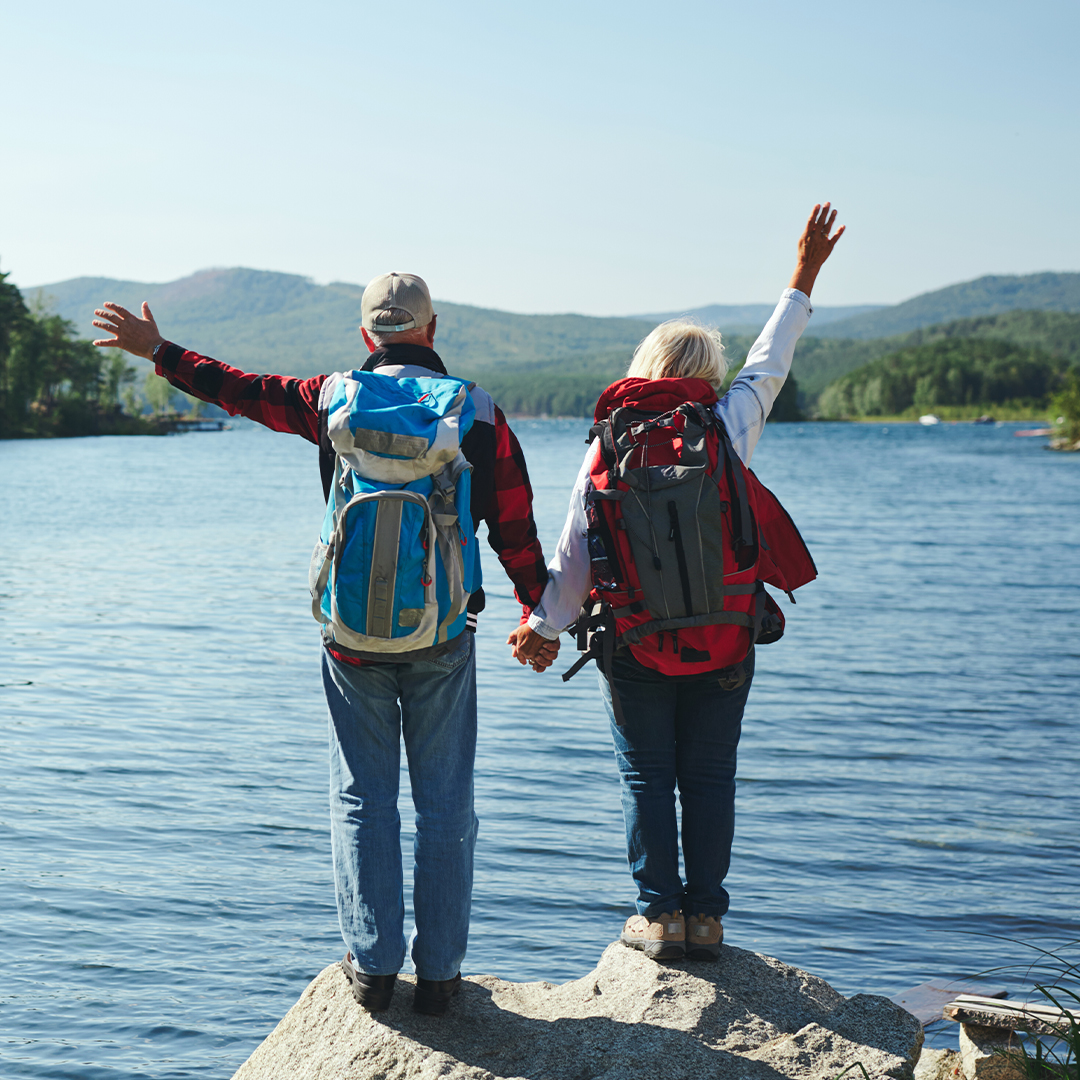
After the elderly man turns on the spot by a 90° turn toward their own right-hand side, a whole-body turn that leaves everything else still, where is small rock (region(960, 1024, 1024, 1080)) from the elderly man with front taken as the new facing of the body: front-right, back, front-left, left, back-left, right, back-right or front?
front

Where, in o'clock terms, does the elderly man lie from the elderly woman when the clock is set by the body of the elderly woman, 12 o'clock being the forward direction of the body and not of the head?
The elderly man is roughly at 8 o'clock from the elderly woman.

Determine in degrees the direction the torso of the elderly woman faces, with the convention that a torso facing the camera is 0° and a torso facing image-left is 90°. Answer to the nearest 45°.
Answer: approximately 180°

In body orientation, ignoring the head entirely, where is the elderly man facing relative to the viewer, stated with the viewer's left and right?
facing away from the viewer

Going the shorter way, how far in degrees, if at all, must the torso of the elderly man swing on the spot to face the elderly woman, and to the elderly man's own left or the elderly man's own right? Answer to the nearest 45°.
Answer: approximately 90° to the elderly man's own right

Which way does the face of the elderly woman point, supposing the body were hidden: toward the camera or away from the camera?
away from the camera

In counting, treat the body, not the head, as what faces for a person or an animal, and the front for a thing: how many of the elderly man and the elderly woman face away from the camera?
2

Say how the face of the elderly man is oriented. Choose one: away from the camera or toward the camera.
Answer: away from the camera
